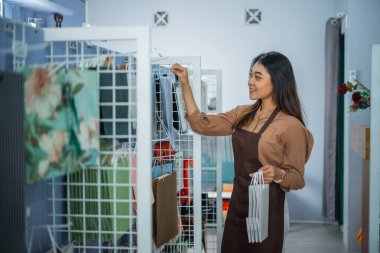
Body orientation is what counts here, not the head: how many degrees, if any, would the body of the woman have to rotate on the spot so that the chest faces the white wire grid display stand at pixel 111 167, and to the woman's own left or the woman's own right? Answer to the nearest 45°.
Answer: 0° — they already face it

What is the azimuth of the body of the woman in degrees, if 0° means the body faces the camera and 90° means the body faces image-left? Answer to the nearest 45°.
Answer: approximately 45°

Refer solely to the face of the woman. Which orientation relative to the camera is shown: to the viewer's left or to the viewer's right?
to the viewer's left

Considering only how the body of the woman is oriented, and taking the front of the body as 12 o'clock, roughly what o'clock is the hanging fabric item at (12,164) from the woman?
The hanging fabric item is roughly at 12 o'clock from the woman.

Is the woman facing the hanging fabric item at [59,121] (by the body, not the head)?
yes
